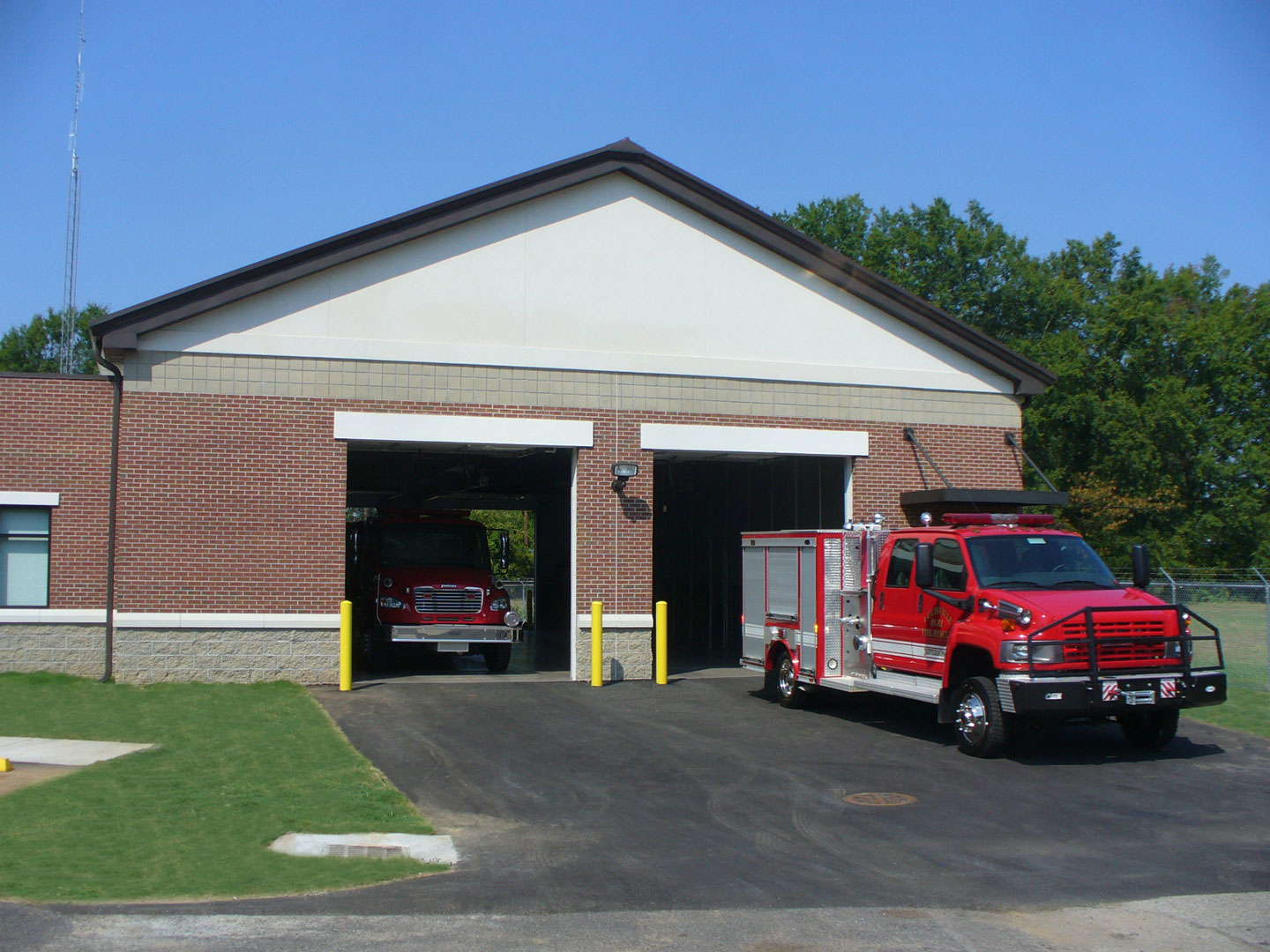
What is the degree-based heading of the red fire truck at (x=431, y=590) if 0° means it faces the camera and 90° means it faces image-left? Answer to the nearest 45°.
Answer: approximately 0°

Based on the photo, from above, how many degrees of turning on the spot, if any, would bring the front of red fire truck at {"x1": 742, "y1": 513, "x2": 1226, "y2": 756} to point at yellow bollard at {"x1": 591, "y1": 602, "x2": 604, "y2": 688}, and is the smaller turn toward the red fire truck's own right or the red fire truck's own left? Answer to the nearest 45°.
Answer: approximately 180°

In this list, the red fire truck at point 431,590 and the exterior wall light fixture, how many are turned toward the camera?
2

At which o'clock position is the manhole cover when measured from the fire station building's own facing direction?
The manhole cover is roughly at 11 o'clock from the fire station building.

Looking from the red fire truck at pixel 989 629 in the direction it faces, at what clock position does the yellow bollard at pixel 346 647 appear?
The yellow bollard is roughly at 5 o'clock from the red fire truck.
